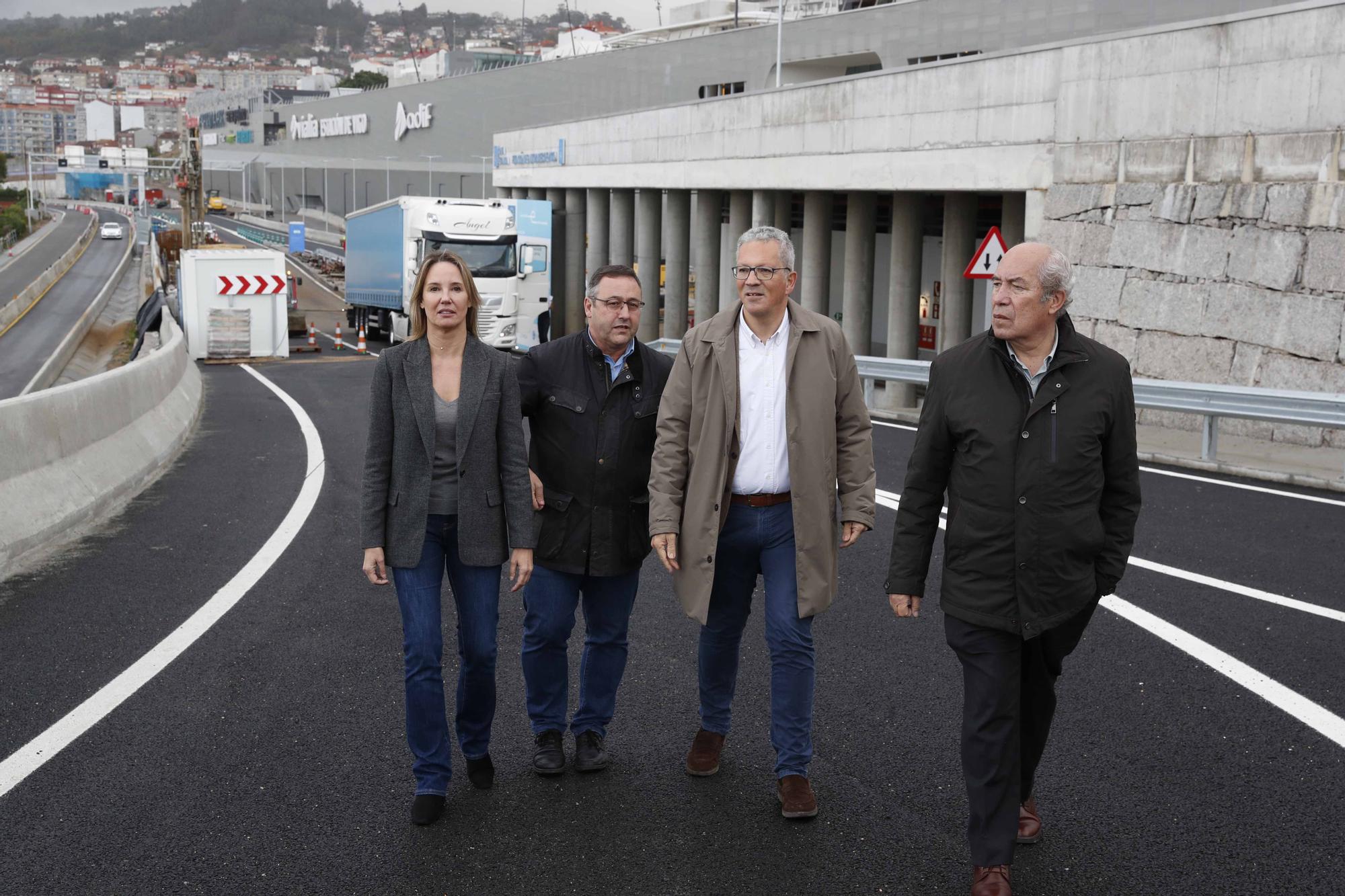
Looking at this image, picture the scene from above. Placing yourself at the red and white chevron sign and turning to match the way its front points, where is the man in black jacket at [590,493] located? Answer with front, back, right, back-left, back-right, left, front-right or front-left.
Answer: front

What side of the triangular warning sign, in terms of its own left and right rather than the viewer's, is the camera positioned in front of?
front

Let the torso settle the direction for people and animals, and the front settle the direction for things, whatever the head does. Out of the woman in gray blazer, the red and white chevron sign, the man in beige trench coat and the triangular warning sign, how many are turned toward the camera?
4

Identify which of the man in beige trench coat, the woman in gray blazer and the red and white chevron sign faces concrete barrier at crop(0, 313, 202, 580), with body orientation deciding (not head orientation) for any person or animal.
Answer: the red and white chevron sign

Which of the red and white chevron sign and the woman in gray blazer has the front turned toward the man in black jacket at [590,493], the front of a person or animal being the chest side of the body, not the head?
the red and white chevron sign

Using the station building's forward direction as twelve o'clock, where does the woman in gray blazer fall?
The woman in gray blazer is roughly at 11 o'clock from the station building.

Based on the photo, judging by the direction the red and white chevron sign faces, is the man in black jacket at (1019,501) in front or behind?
in front

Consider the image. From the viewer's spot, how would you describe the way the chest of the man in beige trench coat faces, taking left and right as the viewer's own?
facing the viewer

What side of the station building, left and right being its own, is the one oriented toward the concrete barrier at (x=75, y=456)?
front

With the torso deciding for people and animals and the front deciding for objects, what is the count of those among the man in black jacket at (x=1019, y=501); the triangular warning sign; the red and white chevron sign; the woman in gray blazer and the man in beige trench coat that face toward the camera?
5

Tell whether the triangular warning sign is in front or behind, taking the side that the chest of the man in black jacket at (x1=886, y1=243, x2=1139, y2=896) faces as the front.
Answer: behind

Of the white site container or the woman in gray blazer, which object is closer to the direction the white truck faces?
the woman in gray blazer

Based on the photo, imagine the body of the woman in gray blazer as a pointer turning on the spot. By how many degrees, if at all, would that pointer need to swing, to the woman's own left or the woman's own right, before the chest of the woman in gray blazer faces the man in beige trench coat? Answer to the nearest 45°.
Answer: approximately 90° to the woman's own left

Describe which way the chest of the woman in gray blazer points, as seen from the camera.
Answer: toward the camera

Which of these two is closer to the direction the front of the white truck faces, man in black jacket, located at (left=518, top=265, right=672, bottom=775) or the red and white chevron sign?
the man in black jacket

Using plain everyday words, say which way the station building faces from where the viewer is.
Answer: facing the viewer and to the left of the viewer

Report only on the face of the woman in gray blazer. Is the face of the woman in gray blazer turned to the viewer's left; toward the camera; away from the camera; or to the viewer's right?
toward the camera

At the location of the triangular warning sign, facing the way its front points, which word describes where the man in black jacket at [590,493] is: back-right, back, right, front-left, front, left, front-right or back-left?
front
